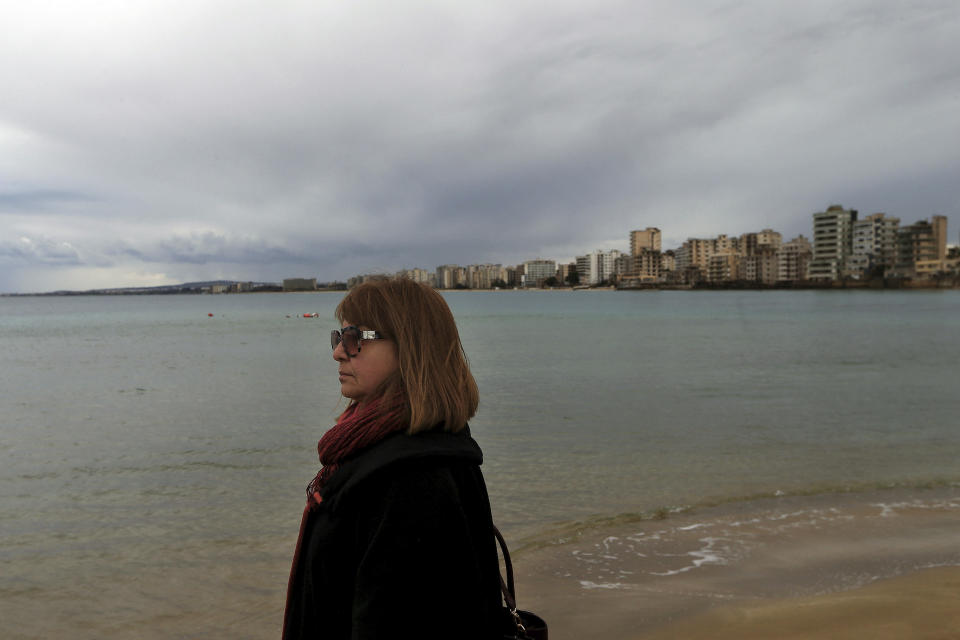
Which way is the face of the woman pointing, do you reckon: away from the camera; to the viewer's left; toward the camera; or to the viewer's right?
to the viewer's left

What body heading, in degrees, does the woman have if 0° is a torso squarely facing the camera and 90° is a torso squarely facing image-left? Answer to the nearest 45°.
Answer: approximately 90°
